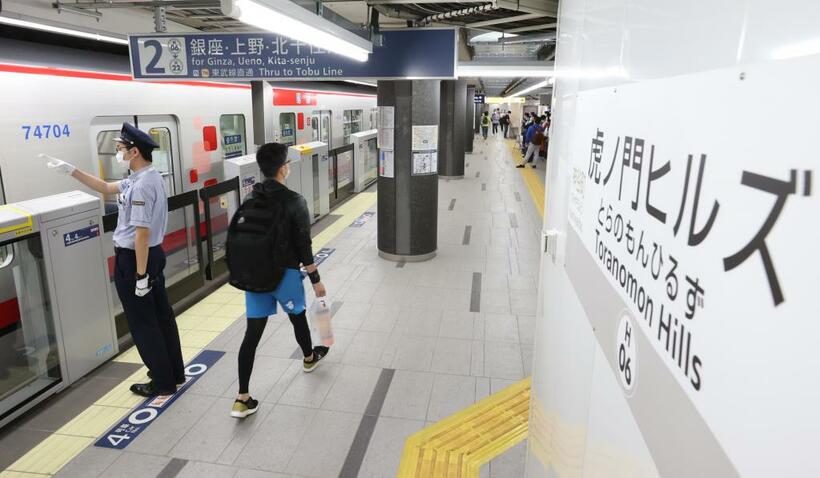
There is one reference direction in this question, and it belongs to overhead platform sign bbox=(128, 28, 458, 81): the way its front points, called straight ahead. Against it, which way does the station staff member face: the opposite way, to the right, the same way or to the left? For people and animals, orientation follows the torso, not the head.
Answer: to the right

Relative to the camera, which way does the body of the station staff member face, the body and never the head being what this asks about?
to the viewer's left

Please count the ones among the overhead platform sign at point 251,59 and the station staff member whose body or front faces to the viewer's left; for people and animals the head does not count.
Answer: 1

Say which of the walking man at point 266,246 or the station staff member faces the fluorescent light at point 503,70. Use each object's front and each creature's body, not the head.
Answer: the walking man

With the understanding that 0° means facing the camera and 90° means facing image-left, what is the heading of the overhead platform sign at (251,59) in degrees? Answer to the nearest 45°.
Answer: approximately 0°

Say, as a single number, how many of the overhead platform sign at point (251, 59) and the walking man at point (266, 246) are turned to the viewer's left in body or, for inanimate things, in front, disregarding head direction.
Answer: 0

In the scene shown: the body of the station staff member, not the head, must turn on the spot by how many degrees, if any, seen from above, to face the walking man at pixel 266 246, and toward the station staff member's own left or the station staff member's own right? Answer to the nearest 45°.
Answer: approximately 135° to the station staff member's own left

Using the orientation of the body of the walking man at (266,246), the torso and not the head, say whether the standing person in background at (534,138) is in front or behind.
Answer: in front

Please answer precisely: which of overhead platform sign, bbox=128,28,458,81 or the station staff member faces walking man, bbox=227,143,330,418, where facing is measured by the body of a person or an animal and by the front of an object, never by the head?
the overhead platform sign

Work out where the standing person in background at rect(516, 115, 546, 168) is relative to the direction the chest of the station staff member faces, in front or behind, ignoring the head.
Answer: behind

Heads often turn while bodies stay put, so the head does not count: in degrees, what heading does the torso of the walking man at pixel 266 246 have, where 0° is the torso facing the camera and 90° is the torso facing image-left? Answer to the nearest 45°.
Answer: approximately 225°

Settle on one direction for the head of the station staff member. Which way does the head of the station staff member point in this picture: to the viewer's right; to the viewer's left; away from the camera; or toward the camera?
to the viewer's left

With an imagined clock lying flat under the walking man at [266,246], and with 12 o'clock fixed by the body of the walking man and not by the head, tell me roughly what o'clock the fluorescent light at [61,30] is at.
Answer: The fluorescent light is roughly at 9 o'clock from the walking man.

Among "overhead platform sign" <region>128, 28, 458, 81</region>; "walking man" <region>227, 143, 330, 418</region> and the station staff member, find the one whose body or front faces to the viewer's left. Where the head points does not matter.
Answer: the station staff member
